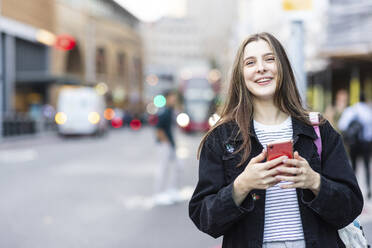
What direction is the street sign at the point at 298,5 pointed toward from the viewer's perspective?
toward the camera

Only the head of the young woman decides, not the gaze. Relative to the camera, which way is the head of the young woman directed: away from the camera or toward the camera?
toward the camera

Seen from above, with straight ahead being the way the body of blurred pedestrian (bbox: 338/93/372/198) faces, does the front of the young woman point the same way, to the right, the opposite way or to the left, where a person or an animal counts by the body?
the opposite way

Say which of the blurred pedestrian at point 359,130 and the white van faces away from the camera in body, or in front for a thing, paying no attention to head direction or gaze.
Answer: the blurred pedestrian

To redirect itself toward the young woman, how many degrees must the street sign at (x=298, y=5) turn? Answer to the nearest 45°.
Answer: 0° — it already faces them

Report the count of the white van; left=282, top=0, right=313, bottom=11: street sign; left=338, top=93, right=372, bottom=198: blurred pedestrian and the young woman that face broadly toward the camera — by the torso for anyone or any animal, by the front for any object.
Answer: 3

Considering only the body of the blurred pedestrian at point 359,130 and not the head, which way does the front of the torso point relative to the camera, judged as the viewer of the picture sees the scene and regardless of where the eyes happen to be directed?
away from the camera

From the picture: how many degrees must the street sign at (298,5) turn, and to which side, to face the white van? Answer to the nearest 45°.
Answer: approximately 135° to its right

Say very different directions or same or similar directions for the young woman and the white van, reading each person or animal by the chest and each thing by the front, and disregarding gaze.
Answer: same or similar directions

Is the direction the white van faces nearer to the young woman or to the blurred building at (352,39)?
the young woman

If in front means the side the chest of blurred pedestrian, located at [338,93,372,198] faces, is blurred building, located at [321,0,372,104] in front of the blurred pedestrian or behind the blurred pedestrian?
in front

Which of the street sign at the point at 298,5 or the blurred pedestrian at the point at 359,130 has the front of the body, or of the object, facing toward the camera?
the street sign

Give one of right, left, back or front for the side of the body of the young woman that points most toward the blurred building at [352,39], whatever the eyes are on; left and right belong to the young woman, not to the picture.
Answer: back
